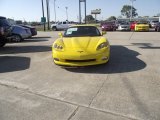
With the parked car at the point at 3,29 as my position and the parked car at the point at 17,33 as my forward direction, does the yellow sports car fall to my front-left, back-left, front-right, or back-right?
back-right

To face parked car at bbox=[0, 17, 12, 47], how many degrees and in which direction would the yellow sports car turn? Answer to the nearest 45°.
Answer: approximately 135° to its right

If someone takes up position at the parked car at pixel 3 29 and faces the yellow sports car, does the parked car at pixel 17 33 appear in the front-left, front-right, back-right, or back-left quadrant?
back-left

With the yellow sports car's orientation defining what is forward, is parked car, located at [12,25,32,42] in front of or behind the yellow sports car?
behind

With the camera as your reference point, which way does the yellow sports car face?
facing the viewer
